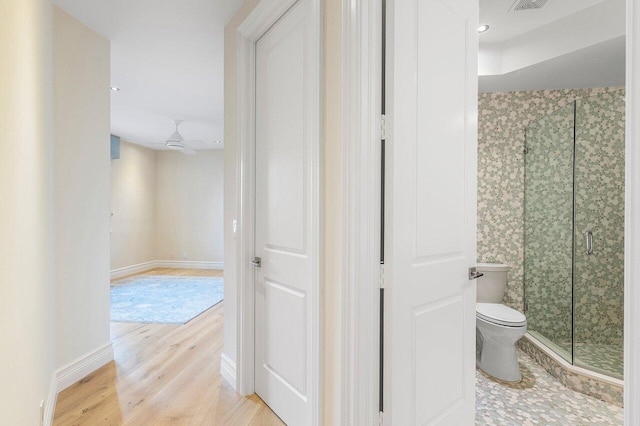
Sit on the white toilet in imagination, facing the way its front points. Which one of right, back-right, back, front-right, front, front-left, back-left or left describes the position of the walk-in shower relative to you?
left

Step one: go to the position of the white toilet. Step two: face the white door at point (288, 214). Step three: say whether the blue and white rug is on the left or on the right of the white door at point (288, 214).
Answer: right

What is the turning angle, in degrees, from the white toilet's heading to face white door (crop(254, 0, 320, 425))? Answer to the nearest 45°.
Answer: approximately 90° to its right

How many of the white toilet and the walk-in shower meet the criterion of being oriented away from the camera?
0

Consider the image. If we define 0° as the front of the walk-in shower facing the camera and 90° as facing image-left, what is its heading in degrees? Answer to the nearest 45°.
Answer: approximately 45°

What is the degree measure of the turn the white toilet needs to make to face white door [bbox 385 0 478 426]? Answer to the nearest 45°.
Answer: approximately 45° to its right

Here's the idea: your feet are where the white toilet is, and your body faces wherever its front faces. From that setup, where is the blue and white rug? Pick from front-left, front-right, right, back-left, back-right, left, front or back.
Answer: back-right

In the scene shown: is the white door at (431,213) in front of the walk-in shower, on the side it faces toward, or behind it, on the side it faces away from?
in front

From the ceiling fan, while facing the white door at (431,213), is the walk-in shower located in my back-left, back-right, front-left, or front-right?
front-left

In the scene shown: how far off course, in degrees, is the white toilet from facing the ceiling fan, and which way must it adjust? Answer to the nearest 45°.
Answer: approximately 135° to its right

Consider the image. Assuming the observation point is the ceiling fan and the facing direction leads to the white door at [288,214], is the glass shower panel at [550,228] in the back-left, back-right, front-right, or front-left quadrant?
front-left
